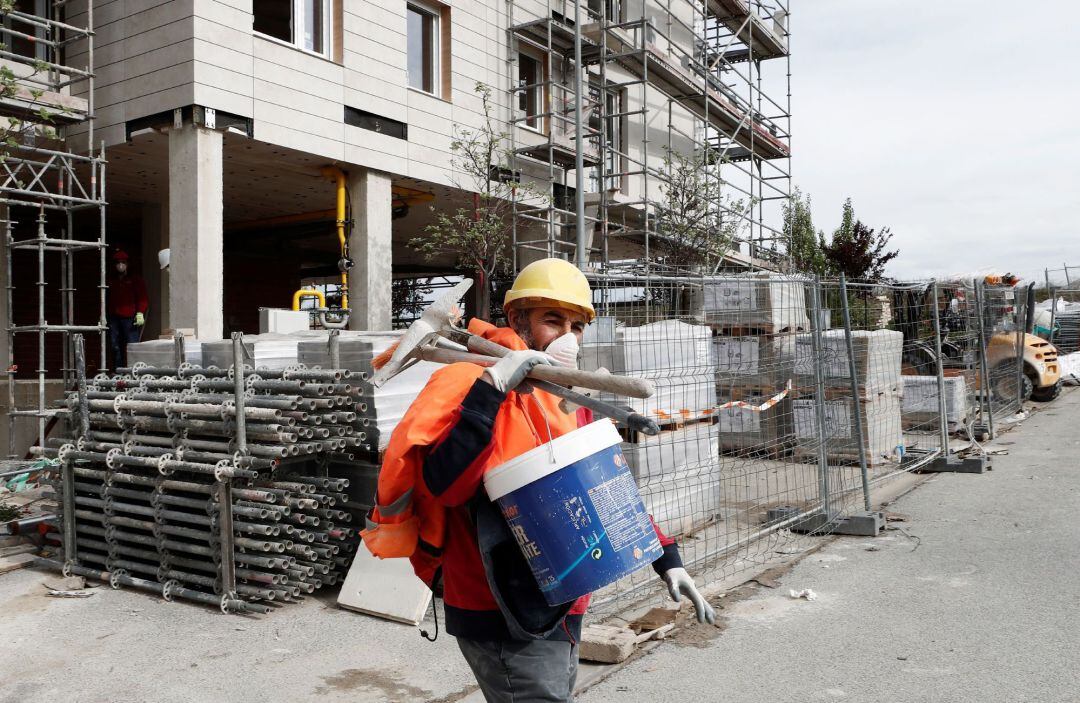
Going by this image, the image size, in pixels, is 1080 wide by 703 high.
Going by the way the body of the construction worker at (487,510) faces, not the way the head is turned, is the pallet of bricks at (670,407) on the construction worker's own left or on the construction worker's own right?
on the construction worker's own left

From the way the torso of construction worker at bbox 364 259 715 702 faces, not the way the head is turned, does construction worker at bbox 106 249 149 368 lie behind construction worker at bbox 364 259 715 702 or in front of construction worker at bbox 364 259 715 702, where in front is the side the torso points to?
behind

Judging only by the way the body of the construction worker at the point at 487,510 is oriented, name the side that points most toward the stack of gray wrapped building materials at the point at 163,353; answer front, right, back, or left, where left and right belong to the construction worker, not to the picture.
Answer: back

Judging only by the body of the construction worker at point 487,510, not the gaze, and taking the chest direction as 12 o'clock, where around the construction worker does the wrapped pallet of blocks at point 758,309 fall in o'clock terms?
The wrapped pallet of blocks is roughly at 8 o'clock from the construction worker.

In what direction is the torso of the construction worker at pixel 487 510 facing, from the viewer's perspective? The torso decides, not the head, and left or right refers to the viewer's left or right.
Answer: facing the viewer and to the right of the viewer

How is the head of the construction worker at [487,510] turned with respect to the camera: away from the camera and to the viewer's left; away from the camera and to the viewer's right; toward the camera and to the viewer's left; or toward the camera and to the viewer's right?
toward the camera and to the viewer's right

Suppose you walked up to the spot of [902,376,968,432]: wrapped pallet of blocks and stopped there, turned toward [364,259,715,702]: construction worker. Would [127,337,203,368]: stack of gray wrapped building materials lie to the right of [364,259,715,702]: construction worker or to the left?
right

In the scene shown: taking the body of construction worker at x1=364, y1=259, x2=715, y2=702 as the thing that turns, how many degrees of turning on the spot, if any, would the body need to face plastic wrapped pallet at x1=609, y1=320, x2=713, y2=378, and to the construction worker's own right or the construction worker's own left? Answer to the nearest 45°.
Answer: approximately 135° to the construction worker's own left

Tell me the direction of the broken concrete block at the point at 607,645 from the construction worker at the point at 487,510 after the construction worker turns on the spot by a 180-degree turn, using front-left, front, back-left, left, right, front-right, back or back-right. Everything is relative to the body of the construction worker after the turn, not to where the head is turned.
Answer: front-right

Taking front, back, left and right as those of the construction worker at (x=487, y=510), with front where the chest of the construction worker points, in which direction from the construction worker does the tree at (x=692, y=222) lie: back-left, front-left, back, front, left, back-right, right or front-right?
back-left

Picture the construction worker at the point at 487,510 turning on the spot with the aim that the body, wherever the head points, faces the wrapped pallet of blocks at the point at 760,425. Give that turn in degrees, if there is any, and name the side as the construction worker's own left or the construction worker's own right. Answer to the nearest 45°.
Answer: approximately 135° to the construction worker's own left
